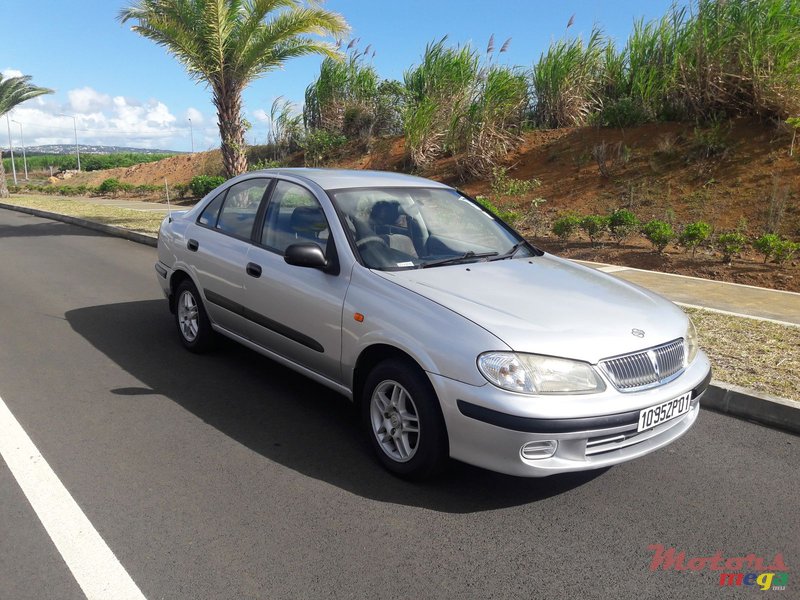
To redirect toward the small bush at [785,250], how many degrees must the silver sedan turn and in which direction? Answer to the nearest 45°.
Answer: approximately 90° to its left

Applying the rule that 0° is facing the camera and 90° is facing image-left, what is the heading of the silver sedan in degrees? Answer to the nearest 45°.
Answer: approximately 315°

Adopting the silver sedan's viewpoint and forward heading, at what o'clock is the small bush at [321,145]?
The small bush is roughly at 7 o'clock from the silver sedan.

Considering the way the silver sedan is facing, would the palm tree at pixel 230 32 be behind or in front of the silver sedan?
behind

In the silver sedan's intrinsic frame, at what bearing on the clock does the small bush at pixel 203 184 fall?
The small bush is roughly at 7 o'clock from the silver sedan.

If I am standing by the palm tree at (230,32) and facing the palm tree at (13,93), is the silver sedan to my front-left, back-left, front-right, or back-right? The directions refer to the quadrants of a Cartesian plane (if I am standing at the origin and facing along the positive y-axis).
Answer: back-left

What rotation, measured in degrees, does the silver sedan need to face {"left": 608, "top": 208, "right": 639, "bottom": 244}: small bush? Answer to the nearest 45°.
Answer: approximately 135° to its left

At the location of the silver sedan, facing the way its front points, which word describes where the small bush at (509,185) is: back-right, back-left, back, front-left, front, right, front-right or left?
back-left

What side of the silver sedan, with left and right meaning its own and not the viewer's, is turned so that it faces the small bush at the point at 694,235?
left

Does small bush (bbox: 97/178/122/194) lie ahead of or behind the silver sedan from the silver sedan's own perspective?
behind

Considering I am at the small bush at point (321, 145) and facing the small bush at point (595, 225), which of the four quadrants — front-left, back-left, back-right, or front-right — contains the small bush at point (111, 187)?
back-right

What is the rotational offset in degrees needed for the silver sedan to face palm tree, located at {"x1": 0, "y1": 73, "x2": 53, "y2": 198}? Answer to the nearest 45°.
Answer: approximately 180°

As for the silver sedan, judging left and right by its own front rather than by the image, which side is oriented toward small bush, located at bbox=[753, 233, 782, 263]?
left
